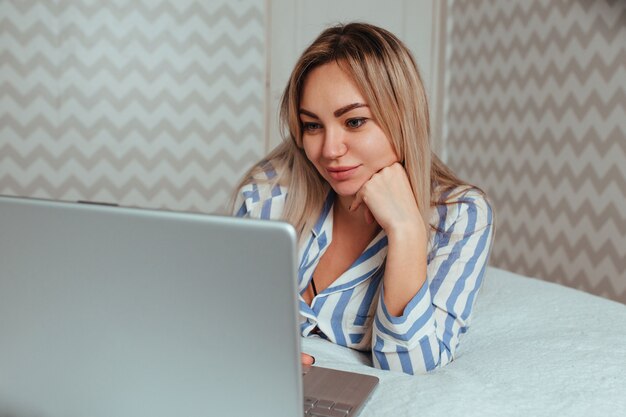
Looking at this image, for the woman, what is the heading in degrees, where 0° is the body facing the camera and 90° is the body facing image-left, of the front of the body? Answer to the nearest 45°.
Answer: approximately 45°

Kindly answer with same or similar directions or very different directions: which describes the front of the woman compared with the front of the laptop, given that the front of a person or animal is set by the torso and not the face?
very different directions

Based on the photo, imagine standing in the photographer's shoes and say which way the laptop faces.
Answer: facing away from the viewer and to the right of the viewer

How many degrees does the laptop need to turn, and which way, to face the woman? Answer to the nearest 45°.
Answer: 0° — it already faces them

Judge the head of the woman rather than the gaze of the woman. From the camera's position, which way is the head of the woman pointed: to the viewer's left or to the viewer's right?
to the viewer's left
